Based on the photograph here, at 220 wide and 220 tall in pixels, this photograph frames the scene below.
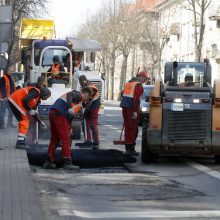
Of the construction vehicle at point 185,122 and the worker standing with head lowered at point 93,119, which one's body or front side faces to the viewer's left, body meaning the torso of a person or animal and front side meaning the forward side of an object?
the worker standing with head lowered

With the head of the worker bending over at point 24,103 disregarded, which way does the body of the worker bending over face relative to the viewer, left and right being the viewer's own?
facing to the right of the viewer

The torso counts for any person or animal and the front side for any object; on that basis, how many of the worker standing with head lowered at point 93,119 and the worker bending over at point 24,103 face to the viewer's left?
1

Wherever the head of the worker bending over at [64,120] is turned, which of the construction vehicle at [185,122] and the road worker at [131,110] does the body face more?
the construction vehicle

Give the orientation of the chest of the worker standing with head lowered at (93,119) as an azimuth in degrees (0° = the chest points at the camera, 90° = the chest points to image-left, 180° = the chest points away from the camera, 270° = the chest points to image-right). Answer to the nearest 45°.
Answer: approximately 90°

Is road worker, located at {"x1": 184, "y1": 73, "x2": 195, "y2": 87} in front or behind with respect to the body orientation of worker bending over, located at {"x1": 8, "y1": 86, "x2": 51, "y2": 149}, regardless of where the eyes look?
in front

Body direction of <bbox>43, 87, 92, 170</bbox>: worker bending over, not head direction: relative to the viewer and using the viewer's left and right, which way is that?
facing to the right of the viewer

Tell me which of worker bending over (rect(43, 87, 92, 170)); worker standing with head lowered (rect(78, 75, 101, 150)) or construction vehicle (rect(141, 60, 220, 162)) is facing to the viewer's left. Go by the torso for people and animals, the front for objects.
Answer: worker standing with head lowered (rect(78, 75, 101, 150))
